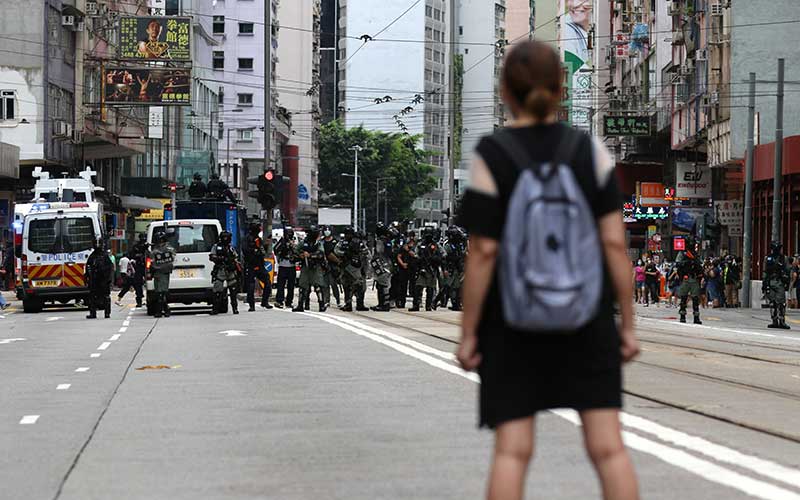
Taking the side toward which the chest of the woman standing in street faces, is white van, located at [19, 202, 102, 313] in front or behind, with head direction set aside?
in front

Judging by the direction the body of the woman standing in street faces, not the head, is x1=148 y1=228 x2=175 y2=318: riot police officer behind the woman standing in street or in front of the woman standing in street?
in front

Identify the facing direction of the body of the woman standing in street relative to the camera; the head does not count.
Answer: away from the camera

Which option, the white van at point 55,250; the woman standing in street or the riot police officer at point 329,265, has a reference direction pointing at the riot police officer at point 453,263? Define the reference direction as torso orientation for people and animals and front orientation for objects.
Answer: the woman standing in street

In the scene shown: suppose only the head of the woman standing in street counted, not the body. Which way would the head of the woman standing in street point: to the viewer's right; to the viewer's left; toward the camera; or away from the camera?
away from the camera

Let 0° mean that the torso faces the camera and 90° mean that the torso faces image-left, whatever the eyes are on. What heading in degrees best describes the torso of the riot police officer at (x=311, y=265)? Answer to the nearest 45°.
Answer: approximately 0°
